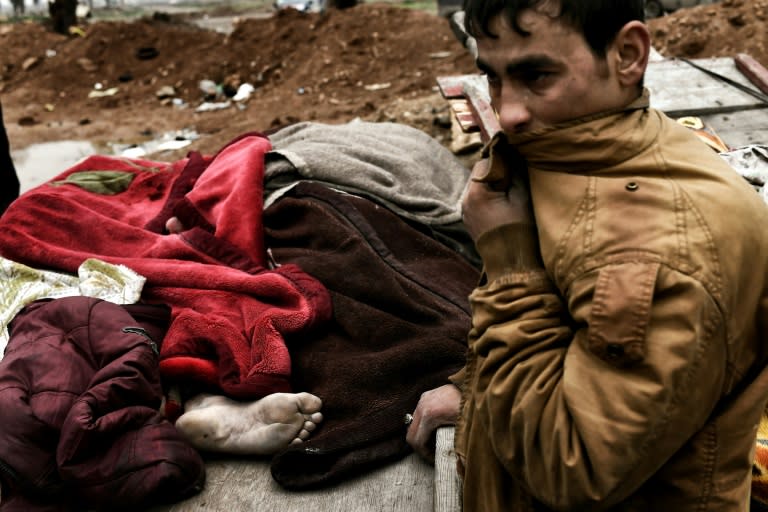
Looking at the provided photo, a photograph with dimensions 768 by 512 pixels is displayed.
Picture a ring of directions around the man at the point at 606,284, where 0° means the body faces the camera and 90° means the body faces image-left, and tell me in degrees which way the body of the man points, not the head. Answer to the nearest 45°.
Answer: approximately 90°

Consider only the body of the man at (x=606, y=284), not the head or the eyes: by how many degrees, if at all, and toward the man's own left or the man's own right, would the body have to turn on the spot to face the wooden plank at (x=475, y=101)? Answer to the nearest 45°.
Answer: approximately 90° to the man's own right

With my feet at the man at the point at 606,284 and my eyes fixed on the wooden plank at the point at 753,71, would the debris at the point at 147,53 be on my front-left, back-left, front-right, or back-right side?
front-left

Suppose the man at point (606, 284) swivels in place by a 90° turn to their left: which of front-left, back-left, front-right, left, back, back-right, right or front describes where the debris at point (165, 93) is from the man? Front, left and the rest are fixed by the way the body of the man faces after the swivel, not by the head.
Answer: back-right

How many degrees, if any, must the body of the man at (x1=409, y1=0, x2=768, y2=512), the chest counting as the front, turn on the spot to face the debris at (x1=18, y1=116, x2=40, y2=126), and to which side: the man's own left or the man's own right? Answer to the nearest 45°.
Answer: approximately 45° to the man's own right

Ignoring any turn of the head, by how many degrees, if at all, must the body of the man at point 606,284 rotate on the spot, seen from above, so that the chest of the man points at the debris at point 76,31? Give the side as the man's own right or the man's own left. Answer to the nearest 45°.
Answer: approximately 45° to the man's own right

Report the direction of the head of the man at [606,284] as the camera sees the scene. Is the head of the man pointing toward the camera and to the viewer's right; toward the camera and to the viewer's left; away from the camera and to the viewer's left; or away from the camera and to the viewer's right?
toward the camera and to the viewer's left

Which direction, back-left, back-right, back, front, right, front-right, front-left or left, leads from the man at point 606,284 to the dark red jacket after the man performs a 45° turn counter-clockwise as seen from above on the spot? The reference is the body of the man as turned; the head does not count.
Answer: front-right

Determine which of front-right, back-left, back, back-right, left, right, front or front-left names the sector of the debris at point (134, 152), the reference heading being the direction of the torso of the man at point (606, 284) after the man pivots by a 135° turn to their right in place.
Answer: left

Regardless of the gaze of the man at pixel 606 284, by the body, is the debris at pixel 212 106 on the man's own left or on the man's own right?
on the man's own right

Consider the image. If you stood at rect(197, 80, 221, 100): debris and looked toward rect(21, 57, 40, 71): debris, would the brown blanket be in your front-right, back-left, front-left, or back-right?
back-left

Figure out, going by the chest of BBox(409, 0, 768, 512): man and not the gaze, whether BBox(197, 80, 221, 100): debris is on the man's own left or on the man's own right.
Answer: on the man's own right

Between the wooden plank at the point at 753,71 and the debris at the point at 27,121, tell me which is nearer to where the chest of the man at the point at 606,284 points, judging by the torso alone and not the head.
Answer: the debris

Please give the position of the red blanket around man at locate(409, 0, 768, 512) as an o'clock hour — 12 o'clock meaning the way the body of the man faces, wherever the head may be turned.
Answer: The red blanket is roughly at 1 o'clock from the man.

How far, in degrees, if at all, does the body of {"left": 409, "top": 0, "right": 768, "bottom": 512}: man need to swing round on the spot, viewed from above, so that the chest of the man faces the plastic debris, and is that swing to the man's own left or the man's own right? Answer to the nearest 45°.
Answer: approximately 45° to the man's own right

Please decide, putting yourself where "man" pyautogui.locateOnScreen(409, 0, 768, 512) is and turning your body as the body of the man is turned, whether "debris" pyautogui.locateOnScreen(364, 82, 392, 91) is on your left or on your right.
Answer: on your right
